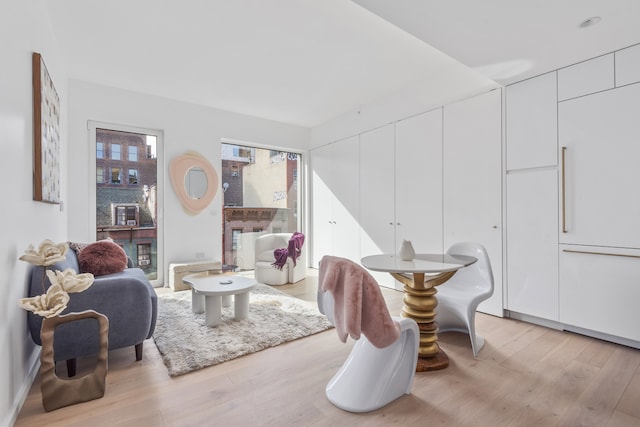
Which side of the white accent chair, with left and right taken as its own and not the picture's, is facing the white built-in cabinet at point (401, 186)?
left

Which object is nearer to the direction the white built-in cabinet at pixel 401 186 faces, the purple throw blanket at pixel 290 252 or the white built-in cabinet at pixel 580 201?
the purple throw blanket

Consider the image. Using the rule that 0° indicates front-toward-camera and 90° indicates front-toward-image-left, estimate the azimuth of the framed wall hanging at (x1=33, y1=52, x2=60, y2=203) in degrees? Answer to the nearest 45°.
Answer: approximately 270°

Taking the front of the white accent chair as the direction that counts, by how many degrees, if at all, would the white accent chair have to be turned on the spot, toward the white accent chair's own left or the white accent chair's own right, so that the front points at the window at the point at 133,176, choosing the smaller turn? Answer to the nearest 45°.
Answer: approximately 45° to the white accent chair's own right

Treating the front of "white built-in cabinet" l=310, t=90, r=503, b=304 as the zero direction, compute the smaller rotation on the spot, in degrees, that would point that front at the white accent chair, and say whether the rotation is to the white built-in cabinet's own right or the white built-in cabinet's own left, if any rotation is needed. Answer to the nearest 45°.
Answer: approximately 45° to the white built-in cabinet's own right

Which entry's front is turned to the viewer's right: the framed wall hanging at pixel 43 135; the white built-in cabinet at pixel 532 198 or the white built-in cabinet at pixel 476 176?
the framed wall hanging

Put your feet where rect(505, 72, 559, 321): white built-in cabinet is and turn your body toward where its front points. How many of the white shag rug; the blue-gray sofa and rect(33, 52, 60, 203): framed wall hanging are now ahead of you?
3

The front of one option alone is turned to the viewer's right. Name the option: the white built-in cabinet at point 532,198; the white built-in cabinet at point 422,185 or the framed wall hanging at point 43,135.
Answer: the framed wall hanging

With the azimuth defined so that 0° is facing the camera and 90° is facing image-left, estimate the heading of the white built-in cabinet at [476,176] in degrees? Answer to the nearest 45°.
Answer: approximately 45°

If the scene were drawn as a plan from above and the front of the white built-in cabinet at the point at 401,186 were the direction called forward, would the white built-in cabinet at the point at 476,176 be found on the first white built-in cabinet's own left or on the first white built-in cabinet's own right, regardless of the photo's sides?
on the first white built-in cabinet's own left
